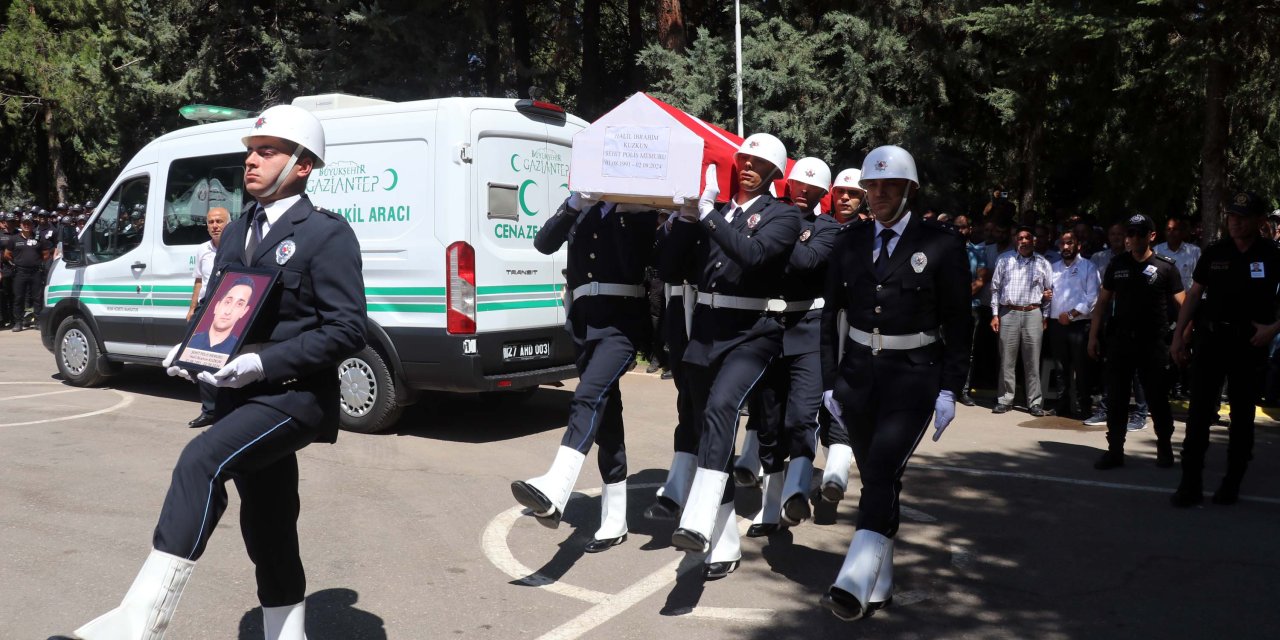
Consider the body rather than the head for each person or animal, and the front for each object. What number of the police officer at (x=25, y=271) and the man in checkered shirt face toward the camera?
2

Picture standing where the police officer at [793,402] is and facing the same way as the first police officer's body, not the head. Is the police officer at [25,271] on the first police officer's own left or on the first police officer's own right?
on the first police officer's own right

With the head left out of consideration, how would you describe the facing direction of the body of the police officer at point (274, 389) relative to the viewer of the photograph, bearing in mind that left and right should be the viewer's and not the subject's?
facing the viewer and to the left of the viewer

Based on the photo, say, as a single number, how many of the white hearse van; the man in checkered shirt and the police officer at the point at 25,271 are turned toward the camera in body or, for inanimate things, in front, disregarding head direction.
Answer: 2

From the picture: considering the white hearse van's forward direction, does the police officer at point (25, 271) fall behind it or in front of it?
in front

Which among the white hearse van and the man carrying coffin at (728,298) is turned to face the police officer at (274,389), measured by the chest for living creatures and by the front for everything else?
the man carrying coffin

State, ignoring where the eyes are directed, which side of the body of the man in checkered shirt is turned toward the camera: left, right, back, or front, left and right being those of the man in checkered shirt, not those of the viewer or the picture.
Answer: front

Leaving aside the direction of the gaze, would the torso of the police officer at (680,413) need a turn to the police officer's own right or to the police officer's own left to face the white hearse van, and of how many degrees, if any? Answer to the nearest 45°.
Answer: approximately 90° to the police officer's own right

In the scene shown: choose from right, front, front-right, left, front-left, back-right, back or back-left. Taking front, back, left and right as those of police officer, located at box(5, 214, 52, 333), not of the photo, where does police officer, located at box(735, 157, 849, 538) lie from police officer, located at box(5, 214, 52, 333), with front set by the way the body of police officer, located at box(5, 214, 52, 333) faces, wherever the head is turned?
front
